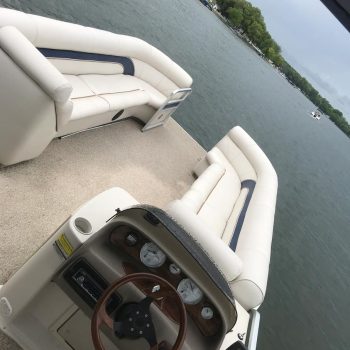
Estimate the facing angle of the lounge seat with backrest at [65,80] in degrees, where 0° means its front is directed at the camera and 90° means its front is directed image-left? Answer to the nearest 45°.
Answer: approximately 315°

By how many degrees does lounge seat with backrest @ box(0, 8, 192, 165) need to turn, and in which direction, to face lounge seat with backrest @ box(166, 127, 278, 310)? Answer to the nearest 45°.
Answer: approximately 45° to its left

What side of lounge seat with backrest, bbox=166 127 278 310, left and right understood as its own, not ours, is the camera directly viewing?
left

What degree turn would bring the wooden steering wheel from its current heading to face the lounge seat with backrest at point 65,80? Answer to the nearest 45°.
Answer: approximately 135° to its right

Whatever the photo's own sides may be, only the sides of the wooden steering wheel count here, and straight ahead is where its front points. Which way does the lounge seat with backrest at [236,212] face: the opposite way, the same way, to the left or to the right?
to the right

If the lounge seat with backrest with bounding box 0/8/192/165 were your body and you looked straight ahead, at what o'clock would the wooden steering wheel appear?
The wooden steering wheel is roughly at 1 o'clock from the lounge seat with backrest.

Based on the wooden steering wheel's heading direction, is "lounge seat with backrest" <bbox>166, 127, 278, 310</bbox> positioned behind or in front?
behind
